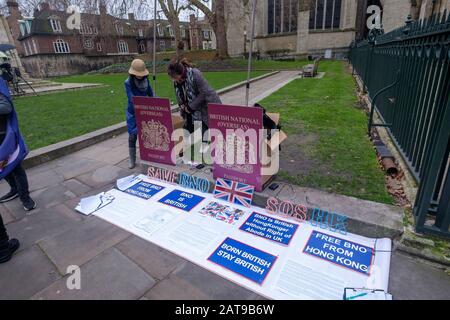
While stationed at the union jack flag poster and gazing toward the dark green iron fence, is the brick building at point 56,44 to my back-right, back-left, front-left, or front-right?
back-left

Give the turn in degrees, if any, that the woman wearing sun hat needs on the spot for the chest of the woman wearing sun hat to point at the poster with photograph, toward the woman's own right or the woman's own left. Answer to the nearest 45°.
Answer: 0° — they already face it

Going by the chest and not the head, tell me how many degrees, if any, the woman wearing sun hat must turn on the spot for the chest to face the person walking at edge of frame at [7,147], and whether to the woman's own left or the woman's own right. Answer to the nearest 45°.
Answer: approximately 45° to the woman's own right

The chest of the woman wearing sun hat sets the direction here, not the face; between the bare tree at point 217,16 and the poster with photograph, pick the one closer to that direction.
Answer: the poster with photograph

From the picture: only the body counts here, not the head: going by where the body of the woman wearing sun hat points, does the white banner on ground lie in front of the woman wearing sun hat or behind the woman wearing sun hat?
in front

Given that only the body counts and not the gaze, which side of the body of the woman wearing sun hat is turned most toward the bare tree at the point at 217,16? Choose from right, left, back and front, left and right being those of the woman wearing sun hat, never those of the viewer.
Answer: back

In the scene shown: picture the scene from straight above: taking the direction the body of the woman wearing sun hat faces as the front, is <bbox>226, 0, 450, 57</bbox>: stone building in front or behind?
behind

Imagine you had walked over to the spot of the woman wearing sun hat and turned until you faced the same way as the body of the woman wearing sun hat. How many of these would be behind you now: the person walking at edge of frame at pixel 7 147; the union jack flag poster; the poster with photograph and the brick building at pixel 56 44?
1

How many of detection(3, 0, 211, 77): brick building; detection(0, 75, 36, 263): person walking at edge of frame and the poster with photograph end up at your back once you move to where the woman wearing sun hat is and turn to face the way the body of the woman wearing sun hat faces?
1

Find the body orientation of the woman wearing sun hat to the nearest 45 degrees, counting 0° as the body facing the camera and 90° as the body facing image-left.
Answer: approximately 0°

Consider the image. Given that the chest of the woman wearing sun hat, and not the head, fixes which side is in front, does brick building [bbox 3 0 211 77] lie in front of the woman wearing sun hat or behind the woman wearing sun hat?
behind

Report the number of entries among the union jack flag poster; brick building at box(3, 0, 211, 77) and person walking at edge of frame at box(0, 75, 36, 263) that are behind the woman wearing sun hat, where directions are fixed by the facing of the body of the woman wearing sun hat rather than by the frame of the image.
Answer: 1

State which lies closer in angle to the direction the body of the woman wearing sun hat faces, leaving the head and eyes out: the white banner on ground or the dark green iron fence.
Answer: the white banner on ground

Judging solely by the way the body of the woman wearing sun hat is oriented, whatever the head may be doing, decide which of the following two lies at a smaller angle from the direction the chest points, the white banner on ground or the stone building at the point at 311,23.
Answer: the white banner on ground
